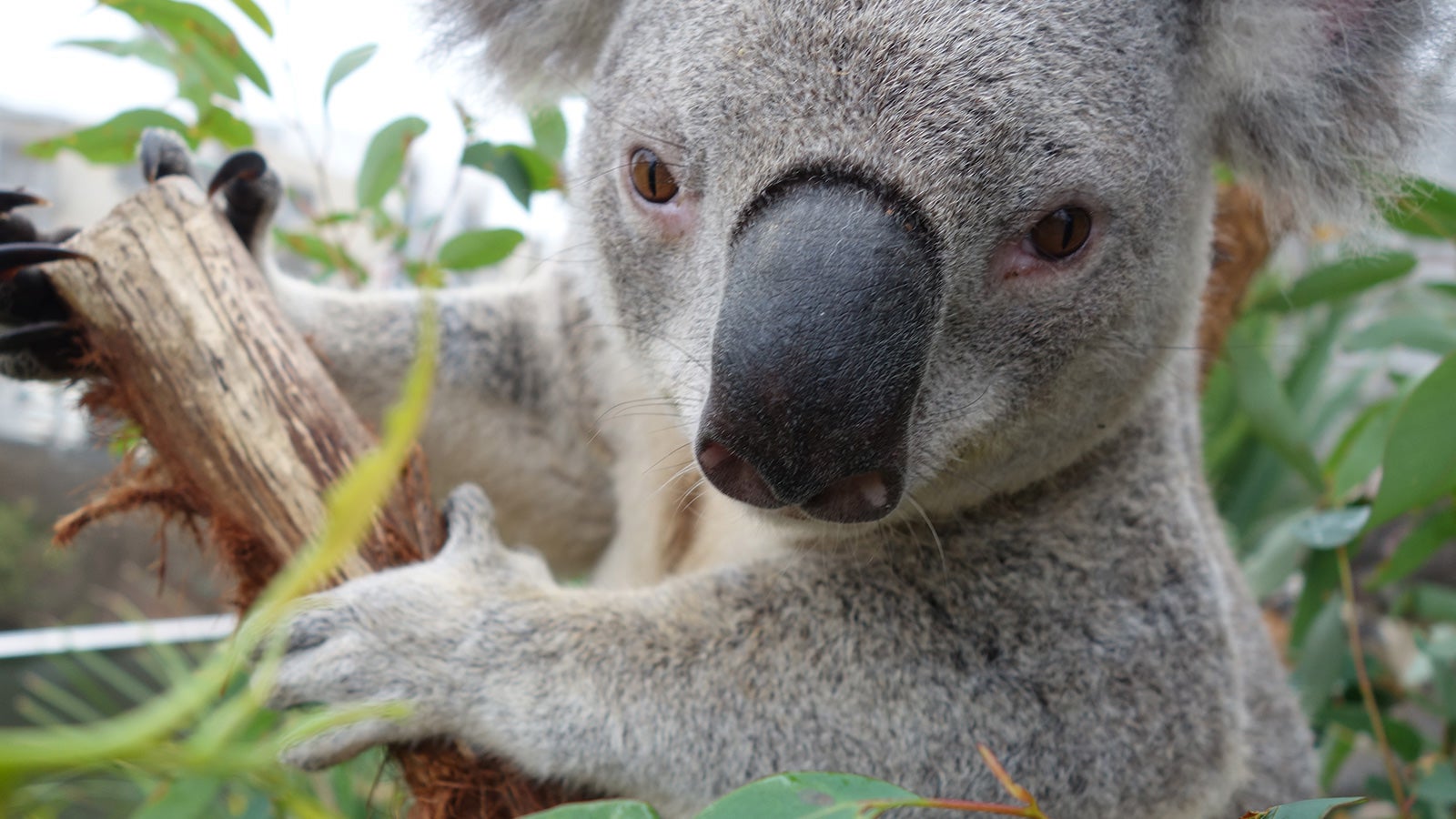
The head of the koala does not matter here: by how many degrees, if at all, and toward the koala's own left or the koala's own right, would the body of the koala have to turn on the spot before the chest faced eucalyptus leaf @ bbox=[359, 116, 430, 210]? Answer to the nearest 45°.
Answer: approximately 90° to the koala's own right

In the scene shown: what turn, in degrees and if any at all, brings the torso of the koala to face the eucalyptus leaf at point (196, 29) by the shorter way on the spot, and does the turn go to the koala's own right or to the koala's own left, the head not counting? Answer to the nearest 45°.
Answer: approximately 90° to the koala's own right

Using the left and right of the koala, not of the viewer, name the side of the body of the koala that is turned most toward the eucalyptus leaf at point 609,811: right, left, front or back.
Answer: front

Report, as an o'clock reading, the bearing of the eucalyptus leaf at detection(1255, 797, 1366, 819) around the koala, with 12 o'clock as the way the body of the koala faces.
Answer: The eucalyptus leaf is roughly at 10 o'clock from the koala.

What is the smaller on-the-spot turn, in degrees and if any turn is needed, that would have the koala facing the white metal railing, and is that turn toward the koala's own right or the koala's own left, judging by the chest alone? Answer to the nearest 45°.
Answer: approximately 90° to the koala's own right

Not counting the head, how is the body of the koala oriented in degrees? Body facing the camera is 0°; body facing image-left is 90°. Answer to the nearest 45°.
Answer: approximately 45°

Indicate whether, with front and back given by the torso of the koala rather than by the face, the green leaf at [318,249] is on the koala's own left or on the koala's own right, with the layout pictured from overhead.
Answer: on the koala's own right

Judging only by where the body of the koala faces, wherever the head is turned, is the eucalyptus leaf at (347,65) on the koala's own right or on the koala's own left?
on the koala's own right

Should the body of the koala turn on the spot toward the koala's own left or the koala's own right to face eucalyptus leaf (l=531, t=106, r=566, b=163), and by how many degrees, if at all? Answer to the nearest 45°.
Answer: approximately 90° to the koala's own right

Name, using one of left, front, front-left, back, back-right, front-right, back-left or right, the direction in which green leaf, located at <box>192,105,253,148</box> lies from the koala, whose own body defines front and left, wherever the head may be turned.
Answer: right

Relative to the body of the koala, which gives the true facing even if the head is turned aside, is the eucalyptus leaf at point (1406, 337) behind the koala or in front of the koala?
behind

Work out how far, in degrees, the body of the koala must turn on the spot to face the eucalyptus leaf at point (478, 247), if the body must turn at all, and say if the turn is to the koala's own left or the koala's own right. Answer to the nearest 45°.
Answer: approximately 90° to the koala's own right

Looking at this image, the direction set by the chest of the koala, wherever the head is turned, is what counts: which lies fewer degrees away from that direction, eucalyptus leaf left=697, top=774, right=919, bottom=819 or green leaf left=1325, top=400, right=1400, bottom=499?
the eucalyptus leaf

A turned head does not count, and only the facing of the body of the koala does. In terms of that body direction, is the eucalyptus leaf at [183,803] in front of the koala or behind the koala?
in front

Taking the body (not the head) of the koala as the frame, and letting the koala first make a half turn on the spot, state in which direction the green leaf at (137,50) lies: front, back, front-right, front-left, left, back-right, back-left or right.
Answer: left
